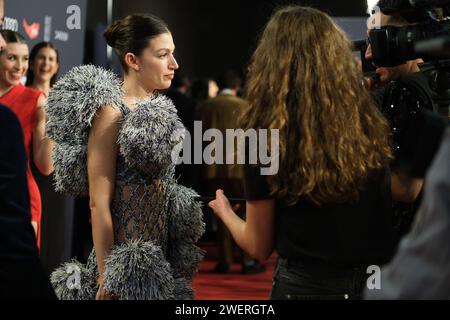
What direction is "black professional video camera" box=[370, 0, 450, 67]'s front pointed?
to the viewer's left

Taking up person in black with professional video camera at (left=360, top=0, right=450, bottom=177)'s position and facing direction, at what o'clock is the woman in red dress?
The woman in red dress is roughly at 1 o'clock from the person in black with professional video camera.

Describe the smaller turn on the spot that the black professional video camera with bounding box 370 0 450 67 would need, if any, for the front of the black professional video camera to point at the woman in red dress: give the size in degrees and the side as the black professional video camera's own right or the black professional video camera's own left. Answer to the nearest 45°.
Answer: approximately 45° to the black professional video camera's own right

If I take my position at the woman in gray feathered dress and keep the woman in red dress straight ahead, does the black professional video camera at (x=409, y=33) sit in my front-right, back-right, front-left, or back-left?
back-right

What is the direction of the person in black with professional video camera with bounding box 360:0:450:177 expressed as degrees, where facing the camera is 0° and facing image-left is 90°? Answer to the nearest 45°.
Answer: approximately 90°

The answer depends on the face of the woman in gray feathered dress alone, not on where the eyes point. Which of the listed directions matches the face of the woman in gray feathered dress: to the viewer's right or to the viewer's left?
to the viewer's right

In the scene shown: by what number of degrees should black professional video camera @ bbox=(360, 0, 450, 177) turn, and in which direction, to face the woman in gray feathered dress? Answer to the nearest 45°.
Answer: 0° — it already faces them
